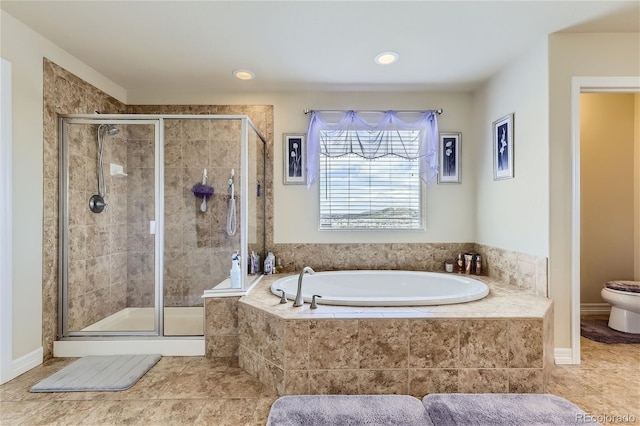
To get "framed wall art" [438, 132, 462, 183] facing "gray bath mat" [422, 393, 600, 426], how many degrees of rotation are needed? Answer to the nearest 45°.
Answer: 0° — it already faces it

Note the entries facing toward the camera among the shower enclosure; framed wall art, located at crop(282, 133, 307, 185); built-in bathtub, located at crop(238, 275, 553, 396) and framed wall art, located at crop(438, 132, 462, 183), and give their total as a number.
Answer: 4

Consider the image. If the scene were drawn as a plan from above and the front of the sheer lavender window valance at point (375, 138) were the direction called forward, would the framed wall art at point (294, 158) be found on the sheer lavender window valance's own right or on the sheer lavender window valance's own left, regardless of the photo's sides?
on the sheer lavender window valance's own right

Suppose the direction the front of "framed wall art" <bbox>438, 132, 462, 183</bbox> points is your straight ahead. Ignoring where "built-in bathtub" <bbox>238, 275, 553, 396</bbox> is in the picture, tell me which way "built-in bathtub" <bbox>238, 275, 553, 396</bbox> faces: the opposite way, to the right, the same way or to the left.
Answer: the same way

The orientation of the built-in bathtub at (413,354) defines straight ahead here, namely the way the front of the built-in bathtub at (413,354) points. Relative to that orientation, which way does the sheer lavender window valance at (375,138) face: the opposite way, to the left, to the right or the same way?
the same way

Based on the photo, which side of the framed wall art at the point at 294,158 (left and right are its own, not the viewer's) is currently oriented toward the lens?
front

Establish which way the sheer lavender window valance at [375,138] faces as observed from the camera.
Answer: facing the viewer

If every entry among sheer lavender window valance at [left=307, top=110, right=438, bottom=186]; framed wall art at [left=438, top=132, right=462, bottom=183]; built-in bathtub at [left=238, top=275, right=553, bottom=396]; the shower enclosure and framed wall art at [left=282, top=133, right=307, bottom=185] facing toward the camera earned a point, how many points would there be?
5

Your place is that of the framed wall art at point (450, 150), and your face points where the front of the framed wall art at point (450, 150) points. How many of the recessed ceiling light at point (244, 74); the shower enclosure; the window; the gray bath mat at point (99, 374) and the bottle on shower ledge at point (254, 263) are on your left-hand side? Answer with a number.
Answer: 0

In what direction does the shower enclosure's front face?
toward the camera

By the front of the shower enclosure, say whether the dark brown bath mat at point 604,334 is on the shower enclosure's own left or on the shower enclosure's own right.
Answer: on the shower enclosure's own left

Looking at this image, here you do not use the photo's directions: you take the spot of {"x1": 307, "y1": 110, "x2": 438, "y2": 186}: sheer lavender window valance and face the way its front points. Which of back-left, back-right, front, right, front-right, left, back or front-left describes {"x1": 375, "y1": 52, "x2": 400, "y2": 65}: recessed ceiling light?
front

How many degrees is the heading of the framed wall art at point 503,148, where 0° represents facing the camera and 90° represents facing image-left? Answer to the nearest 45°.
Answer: approximately 45°

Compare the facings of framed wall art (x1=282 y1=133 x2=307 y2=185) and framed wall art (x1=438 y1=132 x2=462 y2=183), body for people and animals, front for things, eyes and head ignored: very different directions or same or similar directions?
same or similar directions

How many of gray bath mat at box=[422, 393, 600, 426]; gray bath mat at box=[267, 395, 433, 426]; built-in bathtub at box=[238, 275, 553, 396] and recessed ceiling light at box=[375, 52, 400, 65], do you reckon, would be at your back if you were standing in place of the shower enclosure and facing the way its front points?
0

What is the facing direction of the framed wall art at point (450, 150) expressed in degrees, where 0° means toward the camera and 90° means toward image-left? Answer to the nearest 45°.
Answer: approximately 0°

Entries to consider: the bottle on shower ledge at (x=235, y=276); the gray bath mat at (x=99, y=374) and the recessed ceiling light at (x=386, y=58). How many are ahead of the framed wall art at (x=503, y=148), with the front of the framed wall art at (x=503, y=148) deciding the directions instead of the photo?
3
